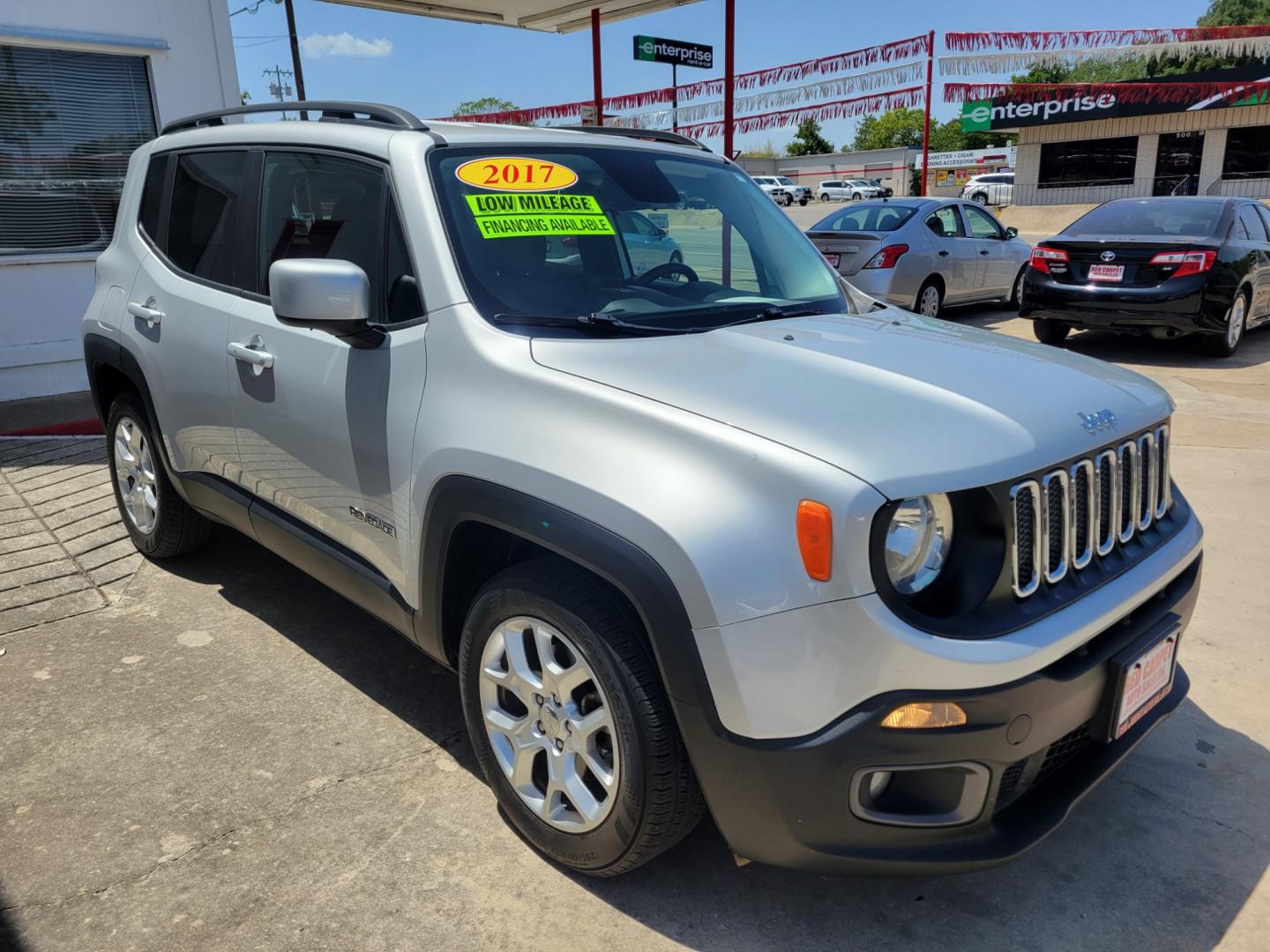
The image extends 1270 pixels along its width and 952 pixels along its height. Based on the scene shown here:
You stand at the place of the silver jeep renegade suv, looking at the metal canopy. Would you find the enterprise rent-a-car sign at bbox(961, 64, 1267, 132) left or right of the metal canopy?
right

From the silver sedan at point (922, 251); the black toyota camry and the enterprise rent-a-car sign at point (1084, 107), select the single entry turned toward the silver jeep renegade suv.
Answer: the enterprise rent-a-car sign

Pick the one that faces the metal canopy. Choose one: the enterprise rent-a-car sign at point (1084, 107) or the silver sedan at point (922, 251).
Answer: the enterprise rent-a-car sign

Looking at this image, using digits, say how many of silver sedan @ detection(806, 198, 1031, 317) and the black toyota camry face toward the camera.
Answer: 0

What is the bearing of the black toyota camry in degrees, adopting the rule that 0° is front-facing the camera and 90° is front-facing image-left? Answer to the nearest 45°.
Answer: approximately 225°

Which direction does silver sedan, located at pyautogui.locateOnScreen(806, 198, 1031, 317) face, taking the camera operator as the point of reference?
facing away from the viewer and to the right of the viewer

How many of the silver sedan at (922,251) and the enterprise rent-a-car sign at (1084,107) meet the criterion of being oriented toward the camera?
1

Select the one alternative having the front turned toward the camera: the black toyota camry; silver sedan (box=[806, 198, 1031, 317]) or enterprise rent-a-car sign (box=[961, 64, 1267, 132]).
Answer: the enterprise rent-a-car sign

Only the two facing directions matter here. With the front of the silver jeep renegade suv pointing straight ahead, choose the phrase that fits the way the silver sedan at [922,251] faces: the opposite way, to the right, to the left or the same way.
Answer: to the left

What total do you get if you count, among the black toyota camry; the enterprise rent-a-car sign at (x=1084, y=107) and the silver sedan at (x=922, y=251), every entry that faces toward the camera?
1

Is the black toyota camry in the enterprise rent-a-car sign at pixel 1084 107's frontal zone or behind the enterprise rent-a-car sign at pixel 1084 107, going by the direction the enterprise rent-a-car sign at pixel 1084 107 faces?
frontal zone

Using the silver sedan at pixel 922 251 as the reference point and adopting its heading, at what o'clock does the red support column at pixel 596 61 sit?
The red support column is roughly at 7 o'clock from the silver sedan.

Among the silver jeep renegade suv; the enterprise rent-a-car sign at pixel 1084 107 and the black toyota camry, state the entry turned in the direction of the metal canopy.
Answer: the enterprise rent-a-car sign

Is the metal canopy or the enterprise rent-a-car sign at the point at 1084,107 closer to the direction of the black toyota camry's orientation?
the enterprise rent-a-car sign

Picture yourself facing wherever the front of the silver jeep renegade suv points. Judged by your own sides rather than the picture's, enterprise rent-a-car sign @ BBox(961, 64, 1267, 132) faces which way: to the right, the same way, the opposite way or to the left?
to the right

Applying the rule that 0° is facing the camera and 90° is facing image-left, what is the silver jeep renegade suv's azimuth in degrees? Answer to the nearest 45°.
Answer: approximately 315°
